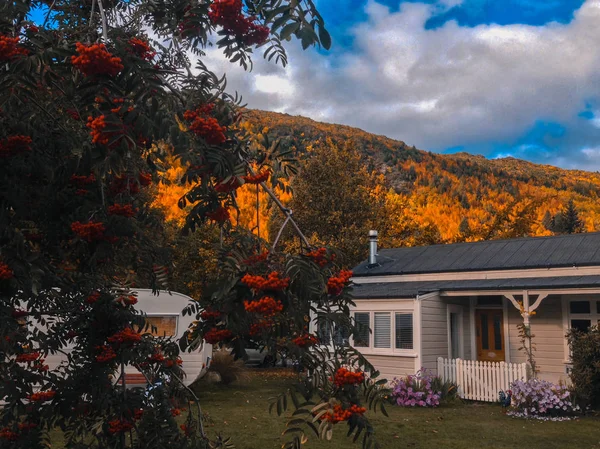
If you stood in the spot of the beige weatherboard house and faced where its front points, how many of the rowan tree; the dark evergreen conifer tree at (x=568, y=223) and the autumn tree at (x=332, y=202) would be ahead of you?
1

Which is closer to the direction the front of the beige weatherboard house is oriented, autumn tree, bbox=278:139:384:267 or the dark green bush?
the dark green bush

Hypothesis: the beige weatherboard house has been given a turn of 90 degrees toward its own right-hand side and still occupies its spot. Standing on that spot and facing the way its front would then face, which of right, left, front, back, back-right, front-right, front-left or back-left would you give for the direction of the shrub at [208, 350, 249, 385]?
front

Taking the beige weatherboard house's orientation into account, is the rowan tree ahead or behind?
ahead

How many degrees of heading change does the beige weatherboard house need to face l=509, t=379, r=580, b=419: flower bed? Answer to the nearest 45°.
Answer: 0° — it already faces it

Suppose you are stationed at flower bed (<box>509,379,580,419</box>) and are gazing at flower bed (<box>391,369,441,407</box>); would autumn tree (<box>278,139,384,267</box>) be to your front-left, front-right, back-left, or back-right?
front-right

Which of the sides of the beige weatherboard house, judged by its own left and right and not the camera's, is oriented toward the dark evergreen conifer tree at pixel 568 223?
back

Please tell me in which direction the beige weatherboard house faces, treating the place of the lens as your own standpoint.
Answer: facing the viewer

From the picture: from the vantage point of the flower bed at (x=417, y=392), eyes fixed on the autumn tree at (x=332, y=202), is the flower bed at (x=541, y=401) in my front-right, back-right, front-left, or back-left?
back-right

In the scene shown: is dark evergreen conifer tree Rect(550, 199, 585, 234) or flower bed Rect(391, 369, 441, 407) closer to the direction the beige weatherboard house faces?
the flower bed

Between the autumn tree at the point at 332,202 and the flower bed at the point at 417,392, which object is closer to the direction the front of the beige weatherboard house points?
the flower bed

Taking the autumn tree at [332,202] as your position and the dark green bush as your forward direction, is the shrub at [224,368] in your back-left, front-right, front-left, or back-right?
front-right
